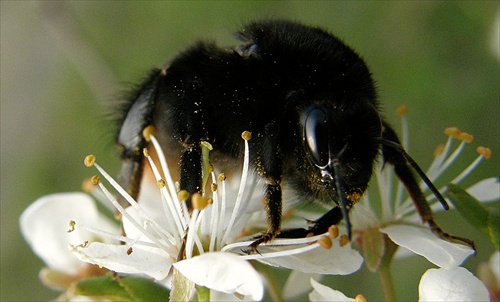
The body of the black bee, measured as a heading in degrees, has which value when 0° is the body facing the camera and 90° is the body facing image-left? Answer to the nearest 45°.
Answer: approximately 315°
